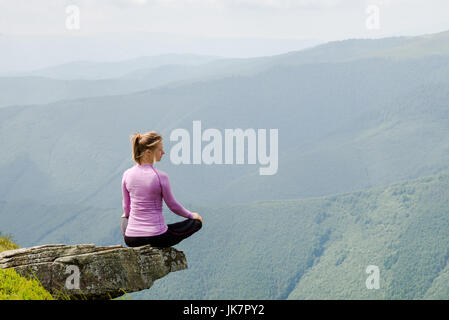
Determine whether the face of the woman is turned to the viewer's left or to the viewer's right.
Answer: to the viewer's right

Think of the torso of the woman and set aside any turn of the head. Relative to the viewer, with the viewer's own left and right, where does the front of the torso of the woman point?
facing away from the viewer and to the right of the viewer
